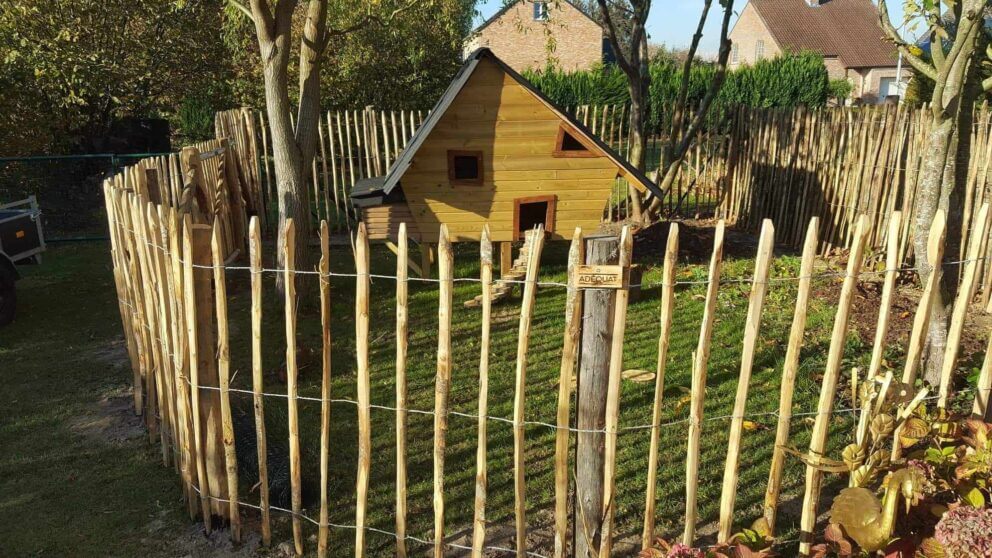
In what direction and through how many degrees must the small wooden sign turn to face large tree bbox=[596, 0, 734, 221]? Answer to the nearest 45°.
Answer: approximately 180°

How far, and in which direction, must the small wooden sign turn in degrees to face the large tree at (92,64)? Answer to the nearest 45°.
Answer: approximately 135° to its right

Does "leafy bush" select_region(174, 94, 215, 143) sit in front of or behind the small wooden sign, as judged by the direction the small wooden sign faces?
behind

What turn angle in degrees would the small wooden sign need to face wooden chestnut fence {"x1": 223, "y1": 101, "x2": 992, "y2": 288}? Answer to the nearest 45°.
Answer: approximately 180°

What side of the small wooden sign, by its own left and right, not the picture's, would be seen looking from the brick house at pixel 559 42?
back

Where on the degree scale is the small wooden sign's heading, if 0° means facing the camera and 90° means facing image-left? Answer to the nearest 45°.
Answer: approximately 0°

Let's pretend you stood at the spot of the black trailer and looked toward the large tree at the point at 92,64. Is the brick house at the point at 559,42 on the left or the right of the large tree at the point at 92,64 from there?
right

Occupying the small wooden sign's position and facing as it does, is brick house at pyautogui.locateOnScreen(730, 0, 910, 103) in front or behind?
behind

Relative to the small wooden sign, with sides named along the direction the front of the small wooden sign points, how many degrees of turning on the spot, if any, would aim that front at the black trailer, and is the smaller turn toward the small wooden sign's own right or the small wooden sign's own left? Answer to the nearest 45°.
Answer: approximately 135° to the small wooden sign's own right
